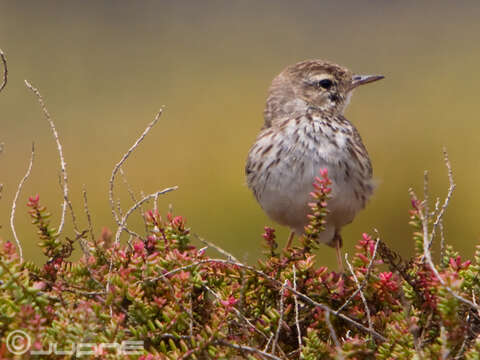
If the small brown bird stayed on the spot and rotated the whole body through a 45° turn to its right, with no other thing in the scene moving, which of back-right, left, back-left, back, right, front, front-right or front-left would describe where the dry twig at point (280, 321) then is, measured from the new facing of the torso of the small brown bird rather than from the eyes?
front-left

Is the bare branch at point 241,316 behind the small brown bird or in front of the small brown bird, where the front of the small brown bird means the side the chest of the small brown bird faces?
in front

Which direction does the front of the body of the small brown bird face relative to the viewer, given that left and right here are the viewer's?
facing the viewer
